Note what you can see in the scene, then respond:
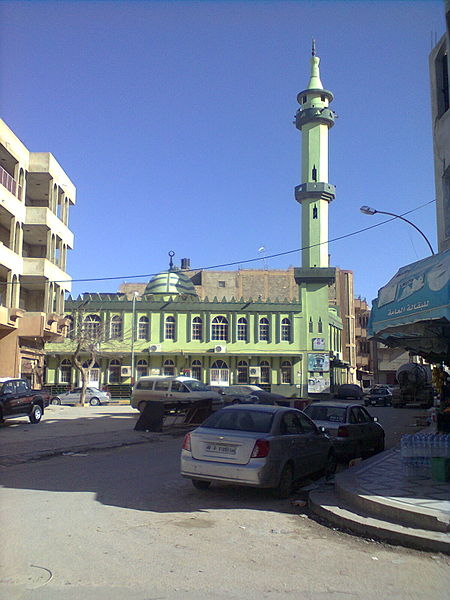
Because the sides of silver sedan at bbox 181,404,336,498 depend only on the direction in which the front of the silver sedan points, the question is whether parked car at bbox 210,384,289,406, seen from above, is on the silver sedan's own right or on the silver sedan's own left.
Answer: on the silver sedan's own left

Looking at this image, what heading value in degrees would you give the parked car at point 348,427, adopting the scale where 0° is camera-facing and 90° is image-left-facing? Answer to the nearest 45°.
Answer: approximately 225°

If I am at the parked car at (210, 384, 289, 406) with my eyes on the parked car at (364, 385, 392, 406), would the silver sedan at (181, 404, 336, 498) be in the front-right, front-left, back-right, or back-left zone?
back-right

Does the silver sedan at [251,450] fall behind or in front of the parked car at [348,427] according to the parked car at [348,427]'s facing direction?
behind

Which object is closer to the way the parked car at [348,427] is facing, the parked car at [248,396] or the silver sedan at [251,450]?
the parked car

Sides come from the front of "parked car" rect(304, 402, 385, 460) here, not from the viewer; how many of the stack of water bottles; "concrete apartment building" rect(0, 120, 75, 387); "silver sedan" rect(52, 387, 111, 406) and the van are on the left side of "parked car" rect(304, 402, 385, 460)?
3

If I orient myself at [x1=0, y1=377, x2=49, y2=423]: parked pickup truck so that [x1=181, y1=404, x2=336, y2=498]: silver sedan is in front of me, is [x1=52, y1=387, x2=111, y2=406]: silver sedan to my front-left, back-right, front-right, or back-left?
back-left

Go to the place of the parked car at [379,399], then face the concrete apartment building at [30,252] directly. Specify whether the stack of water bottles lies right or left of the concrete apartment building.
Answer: left

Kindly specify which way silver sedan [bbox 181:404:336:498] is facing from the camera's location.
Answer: facing away from the viewer and to the right of the viewer

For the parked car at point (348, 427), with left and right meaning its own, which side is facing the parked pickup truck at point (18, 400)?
left

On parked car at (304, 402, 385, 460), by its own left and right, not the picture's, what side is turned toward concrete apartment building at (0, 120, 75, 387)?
left

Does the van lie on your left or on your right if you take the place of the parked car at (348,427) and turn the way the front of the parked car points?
on your left

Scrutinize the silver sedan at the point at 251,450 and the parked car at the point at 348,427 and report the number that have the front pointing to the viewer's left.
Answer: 0

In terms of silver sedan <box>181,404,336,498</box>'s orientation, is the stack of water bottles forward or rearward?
forward
